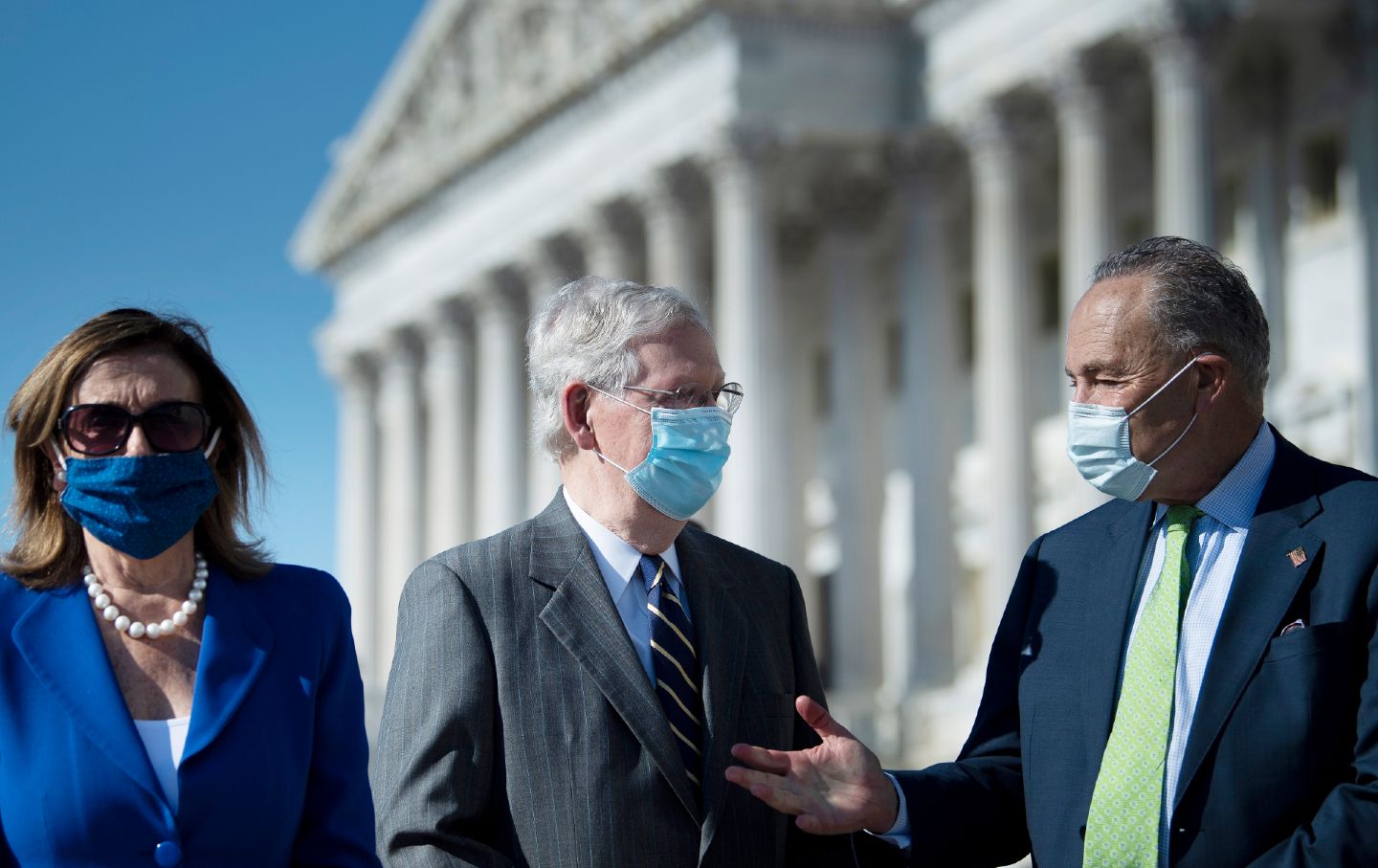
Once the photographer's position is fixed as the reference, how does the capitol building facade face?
facing the viewer and to the left of the viewer

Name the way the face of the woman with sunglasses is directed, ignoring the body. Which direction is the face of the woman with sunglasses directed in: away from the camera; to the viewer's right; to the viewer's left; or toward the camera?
toward the camera

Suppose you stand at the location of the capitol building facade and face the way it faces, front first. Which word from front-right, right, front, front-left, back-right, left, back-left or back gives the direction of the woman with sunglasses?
front-left

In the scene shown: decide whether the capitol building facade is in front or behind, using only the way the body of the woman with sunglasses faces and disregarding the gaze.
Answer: behind

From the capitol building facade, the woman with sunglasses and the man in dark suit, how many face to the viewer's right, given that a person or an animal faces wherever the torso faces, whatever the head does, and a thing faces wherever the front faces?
0

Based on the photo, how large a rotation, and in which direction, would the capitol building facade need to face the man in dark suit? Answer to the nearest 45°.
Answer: approximately 45° to its left

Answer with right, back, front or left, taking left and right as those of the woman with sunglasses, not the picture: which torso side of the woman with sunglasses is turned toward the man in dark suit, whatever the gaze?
left

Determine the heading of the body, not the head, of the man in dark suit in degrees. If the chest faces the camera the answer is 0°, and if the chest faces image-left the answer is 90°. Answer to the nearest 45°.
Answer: approximately 45°

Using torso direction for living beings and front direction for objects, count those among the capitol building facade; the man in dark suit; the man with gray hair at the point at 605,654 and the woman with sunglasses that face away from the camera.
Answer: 0

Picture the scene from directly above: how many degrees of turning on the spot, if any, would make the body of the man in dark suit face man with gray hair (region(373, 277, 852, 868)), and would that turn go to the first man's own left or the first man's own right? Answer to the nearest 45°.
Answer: approximately 45° to the first man's own right

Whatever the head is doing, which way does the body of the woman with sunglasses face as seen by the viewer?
toward the camera

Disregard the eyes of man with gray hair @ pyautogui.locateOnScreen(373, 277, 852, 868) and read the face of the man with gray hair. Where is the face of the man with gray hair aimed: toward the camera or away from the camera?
toward the camera

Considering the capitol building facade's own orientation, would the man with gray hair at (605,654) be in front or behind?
in front

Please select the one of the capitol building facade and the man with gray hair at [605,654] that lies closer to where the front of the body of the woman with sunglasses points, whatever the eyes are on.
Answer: the man with gray hair

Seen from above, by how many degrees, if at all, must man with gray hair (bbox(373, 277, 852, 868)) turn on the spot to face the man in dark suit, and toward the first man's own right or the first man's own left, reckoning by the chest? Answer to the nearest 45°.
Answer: approximately 45° to the first man's own left

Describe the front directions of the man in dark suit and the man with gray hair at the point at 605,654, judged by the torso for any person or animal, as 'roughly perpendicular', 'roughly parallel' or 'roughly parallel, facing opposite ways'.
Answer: roughly perpendicular

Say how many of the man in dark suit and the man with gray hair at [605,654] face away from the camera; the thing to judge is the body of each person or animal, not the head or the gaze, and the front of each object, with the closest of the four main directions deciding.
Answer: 0

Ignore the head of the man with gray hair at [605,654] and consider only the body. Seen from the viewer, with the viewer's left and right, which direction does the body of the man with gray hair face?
facing the viewer and to the right of the viewer
